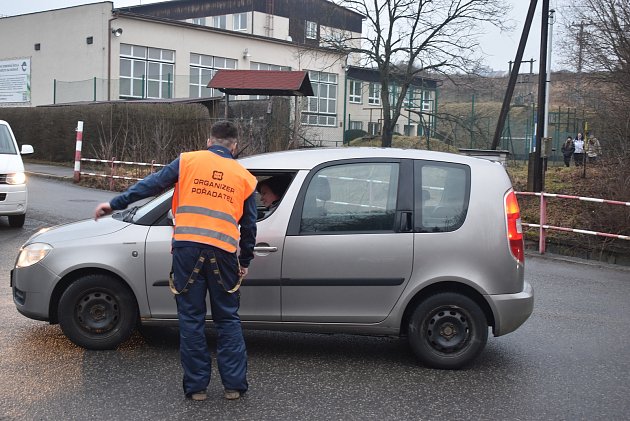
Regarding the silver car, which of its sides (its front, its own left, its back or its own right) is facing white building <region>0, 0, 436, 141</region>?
right

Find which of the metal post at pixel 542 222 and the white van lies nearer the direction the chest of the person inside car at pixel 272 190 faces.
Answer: the white van

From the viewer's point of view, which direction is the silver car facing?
to the viewer's left

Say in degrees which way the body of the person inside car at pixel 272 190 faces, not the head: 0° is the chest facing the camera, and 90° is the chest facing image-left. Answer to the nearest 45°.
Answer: approximately 90°

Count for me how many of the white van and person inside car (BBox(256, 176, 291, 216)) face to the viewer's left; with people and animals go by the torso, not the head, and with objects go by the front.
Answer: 1

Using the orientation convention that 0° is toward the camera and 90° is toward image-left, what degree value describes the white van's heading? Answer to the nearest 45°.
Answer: approximately 0°

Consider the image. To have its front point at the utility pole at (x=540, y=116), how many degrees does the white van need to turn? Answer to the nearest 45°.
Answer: approximately 90° to its left

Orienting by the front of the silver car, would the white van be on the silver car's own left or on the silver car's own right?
on the silver car's own right

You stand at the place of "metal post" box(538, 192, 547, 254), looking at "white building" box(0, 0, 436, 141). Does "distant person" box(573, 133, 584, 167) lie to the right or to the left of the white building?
right

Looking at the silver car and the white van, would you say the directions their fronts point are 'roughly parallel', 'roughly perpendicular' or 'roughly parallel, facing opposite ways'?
roughly perpendicular

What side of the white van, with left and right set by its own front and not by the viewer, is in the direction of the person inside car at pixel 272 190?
front
